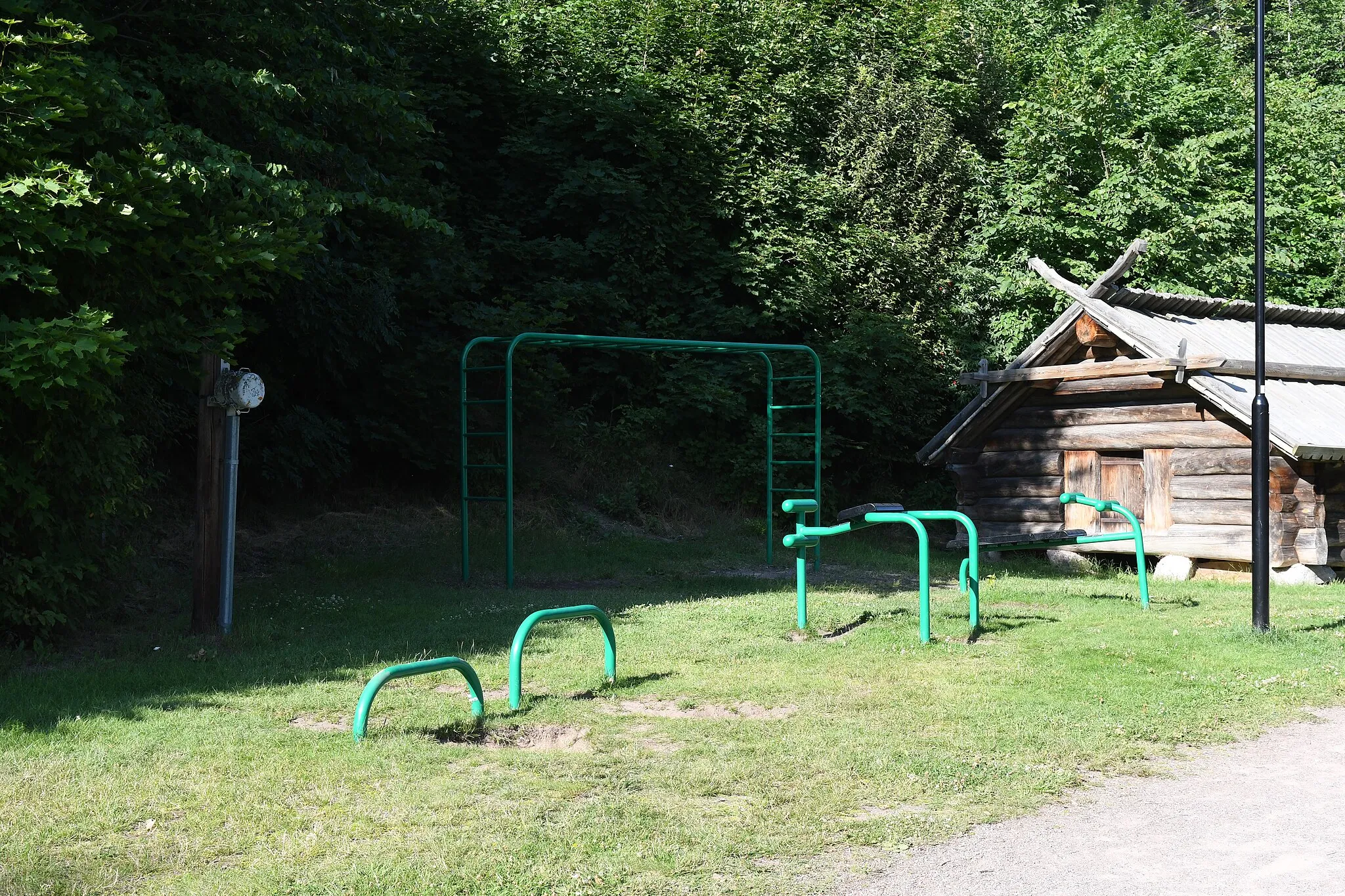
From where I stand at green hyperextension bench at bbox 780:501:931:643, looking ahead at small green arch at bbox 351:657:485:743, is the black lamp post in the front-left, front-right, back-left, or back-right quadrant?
back-left

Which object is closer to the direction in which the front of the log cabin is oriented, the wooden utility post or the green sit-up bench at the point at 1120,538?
the wooden utility post

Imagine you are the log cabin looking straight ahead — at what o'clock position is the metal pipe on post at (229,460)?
The metal pipe on post is roughly at 12 o'clock from the log cabin.

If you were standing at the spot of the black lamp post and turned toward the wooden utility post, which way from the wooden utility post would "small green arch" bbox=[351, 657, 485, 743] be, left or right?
left

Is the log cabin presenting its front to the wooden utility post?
yes

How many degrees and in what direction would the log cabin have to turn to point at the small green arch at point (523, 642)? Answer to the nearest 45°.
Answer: approximately 45° to its left

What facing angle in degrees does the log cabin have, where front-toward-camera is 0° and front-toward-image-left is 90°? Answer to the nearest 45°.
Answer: approximately 45°
